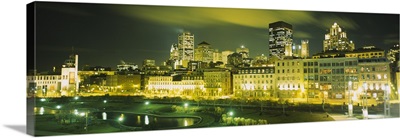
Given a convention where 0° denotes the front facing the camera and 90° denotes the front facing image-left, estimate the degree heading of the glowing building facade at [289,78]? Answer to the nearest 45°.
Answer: approximately 0°

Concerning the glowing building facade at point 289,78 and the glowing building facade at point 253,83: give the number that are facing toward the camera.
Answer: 2

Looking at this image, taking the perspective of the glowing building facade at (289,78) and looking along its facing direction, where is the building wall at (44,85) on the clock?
The building wall is roughly at 2 o'clock from the glowing building facade.

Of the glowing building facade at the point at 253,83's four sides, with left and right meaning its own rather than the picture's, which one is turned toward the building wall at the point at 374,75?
left

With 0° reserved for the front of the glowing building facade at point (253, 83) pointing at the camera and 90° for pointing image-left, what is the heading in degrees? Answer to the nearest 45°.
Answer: approximately 0°

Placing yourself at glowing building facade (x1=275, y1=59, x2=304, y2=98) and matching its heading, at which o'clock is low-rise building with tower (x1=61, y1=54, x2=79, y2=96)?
The low-rise building with tower is roughly at 2 o'clock from the glowing building facade.

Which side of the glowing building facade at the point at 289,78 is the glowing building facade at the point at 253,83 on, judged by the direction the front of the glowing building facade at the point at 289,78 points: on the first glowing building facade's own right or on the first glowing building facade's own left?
on the first glowing building facade's own right

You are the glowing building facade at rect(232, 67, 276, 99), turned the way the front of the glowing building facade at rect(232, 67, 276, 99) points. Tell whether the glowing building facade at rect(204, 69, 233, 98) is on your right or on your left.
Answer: on your right
